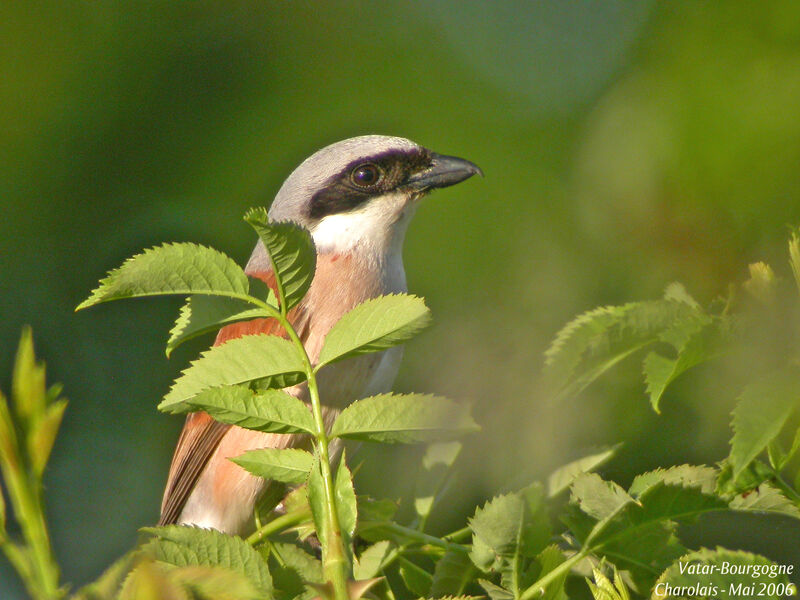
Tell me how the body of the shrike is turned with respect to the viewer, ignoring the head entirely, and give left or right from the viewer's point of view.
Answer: facing to the right of the viewer
